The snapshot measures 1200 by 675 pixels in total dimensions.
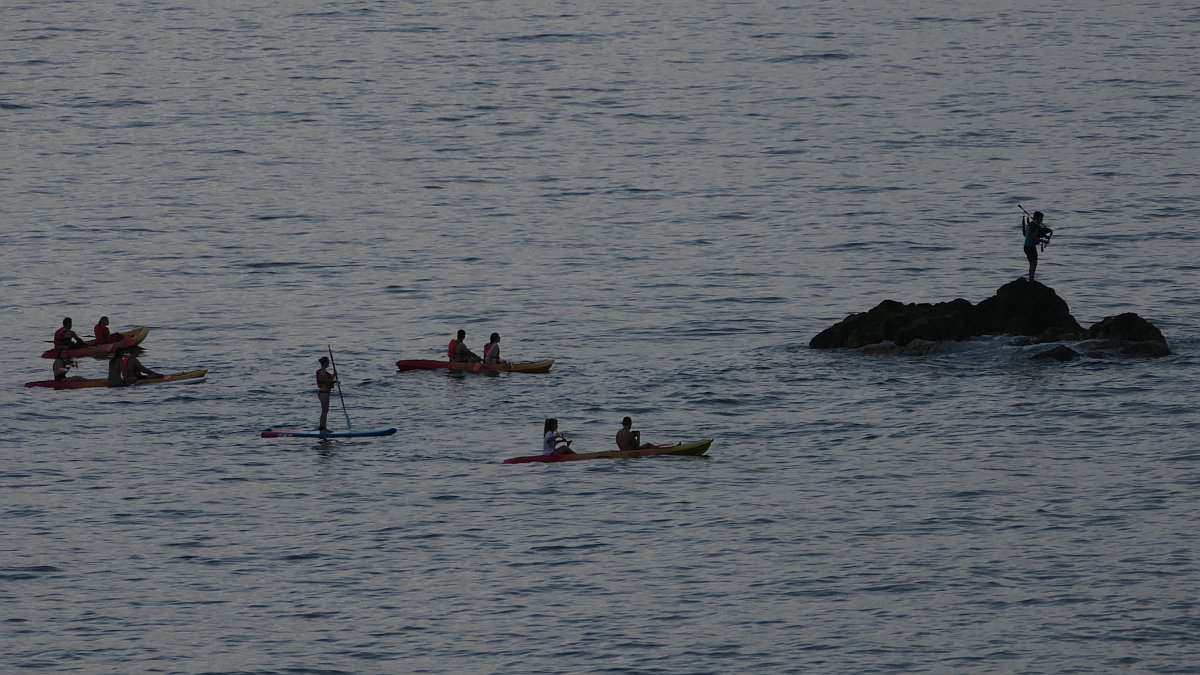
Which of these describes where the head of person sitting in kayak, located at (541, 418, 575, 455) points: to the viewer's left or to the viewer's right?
to the viewer's right

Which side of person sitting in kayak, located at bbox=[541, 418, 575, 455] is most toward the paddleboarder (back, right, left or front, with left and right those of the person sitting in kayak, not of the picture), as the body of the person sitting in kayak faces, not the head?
back

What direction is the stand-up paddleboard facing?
to the viewer's right

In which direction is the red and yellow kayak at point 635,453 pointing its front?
to the viewer's right

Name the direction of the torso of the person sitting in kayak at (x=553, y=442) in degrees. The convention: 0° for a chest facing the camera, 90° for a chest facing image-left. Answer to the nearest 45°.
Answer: approximately 270°

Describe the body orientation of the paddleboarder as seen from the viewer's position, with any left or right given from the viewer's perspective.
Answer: facing to the right of the viewer

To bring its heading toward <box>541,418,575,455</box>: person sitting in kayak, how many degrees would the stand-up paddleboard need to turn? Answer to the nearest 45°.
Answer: approximately 45° to its right

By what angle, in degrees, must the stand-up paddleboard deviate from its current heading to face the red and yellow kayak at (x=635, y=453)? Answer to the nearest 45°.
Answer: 0° — it already faces it

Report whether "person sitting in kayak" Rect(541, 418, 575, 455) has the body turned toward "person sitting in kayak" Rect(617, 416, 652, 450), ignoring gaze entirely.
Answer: yes

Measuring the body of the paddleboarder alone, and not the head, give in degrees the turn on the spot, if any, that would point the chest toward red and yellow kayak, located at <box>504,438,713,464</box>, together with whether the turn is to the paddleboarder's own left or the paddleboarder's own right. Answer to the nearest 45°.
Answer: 0° — they already face it
